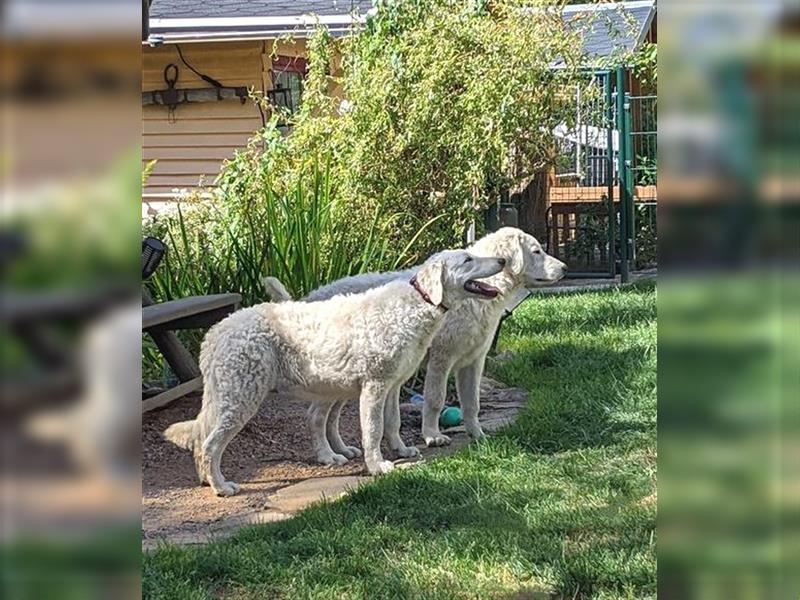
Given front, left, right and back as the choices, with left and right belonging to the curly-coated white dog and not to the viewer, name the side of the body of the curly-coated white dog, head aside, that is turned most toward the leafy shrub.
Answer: left

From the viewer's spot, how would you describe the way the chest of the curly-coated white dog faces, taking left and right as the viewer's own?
facing to the right of the viewer

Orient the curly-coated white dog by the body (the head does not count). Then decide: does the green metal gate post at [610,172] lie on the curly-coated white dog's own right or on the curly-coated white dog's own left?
on the curly-coated white dog's own left

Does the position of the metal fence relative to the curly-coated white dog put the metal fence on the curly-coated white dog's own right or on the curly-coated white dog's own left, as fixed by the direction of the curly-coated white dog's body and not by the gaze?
on the curly-coated white dog's own left

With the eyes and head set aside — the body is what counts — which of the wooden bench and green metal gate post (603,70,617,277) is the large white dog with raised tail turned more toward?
the green metal gate post

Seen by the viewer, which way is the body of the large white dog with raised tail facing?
to the viewer's right

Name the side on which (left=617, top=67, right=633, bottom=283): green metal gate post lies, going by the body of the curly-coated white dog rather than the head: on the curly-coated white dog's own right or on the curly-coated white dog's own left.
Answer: on the curly-coated white dog's own left

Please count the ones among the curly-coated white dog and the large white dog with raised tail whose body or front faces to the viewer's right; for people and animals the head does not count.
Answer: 2
